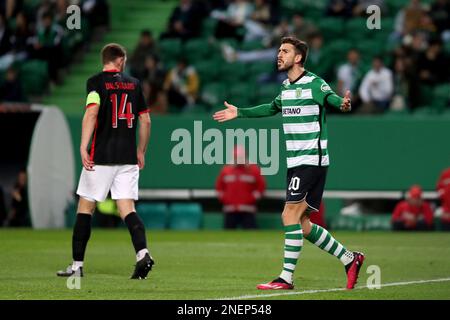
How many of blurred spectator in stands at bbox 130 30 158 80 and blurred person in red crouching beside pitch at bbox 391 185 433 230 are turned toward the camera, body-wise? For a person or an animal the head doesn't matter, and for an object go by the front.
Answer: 2

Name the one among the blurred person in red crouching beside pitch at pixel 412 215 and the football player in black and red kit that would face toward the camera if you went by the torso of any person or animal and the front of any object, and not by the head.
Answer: the blurred person in red crouching beside pitch

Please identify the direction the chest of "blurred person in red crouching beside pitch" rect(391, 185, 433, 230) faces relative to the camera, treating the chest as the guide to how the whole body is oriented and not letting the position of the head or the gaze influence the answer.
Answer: toward the camera

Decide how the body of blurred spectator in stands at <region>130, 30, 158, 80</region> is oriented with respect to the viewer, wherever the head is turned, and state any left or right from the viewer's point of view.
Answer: facing the viewer

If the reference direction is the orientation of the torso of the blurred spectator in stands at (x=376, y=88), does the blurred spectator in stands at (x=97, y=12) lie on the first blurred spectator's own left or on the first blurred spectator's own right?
on the first blurred spectator's own right

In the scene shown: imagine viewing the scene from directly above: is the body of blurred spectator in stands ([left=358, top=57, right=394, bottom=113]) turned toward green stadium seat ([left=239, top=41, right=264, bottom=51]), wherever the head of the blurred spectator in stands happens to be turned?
no

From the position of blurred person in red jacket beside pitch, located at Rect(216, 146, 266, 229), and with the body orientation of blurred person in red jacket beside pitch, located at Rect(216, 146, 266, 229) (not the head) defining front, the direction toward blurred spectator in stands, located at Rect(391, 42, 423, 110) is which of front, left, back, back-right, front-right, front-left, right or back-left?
left

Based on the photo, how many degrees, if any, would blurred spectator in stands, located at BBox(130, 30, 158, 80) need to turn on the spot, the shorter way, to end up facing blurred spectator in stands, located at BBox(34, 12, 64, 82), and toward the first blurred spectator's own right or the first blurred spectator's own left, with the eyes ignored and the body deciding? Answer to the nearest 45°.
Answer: approximately 90° to the first blurred spectator's own right

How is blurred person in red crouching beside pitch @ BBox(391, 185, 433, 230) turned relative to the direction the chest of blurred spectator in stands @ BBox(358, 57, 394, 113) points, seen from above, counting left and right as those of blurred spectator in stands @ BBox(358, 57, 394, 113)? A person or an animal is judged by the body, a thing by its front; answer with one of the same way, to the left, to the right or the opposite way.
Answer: the same way

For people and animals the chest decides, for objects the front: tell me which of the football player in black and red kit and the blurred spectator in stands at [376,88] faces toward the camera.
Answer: the blurred spectator in stands

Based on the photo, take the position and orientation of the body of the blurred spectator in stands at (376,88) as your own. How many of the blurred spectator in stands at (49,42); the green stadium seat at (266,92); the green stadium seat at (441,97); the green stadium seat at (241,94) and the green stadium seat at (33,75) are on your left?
1

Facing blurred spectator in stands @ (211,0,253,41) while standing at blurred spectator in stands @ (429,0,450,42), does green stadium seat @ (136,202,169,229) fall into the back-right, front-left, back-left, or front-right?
front-left

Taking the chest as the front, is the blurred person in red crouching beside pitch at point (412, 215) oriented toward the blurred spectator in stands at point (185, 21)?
no

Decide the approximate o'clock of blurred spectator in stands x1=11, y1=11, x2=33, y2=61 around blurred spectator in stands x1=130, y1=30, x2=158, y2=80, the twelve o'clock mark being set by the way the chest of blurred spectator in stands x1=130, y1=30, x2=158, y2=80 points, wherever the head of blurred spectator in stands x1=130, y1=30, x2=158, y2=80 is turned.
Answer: blurred spectator in stands x1=11, y1=11, x2=33, y2=61 is roughly at 4 o'clock from blurred spectator in stands x1=130, y1=30, x2=158, y2=80.

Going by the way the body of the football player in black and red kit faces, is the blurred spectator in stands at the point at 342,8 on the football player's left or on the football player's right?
on the football player's right
